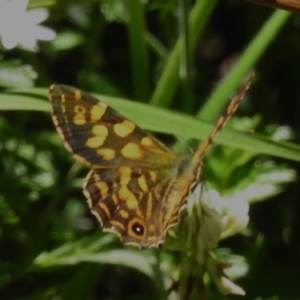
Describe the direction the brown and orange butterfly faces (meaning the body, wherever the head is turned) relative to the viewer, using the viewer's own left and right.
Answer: facing away from the viewer and to the right of the viewer
